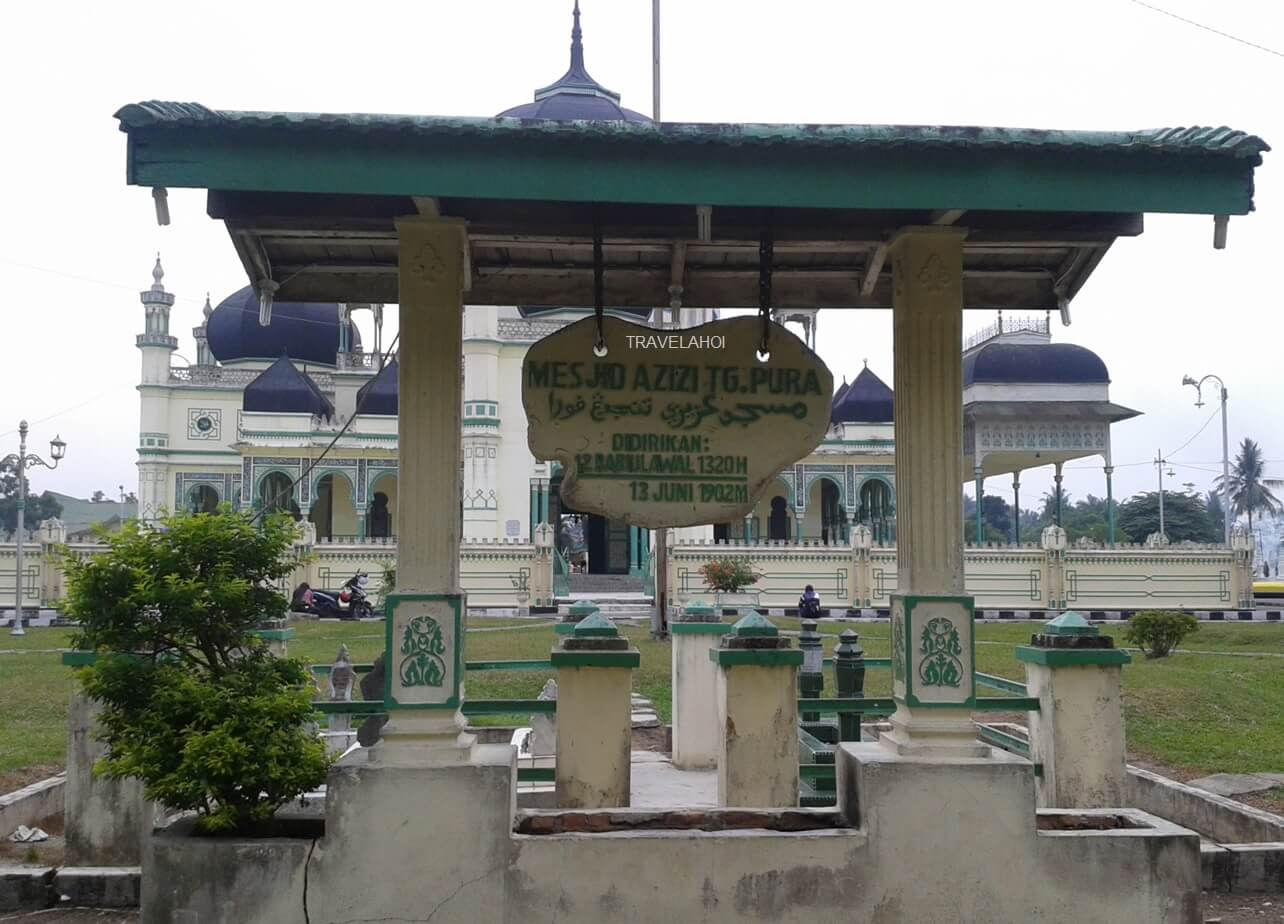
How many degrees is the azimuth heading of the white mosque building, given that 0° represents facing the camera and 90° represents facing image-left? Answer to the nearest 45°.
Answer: approximately 0°

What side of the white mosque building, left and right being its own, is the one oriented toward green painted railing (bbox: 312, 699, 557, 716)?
front

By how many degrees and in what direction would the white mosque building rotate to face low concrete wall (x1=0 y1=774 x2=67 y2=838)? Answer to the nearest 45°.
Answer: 0° — it already faces it

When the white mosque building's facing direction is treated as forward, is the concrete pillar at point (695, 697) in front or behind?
in front

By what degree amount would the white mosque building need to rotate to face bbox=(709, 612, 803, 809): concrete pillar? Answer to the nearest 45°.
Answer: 0° — it already faces it

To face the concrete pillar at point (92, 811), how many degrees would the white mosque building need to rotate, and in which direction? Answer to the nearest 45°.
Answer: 0° — it already faces it

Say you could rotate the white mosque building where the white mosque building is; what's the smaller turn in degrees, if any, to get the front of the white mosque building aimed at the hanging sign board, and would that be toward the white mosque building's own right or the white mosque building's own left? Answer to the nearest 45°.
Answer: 0° — it already faces it

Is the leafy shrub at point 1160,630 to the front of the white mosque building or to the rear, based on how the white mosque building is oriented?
to the front

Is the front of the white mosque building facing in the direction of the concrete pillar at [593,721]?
yes

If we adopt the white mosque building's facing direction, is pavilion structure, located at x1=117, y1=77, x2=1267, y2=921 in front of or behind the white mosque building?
in front

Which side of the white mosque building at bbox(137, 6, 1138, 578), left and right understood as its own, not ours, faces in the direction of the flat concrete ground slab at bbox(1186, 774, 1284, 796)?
front

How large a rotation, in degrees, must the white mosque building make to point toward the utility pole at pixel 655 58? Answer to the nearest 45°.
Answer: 0° — it already faces it
